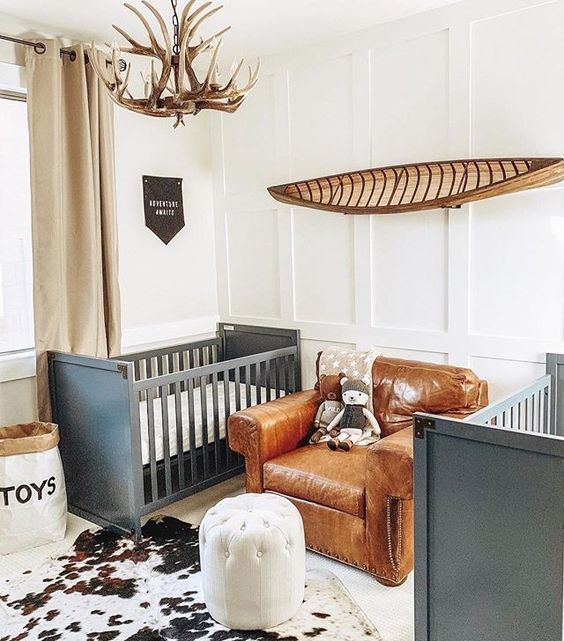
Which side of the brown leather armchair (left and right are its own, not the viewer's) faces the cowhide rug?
front

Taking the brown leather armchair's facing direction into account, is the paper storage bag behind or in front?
in front

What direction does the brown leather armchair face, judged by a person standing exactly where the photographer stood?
facing the viewer and to the left of the viewer

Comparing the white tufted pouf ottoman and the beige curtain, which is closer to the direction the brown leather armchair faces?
the white tufted pouf ottoman

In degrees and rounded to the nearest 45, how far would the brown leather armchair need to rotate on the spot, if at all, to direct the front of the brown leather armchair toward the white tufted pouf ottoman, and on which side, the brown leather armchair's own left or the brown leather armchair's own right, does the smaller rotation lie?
0° — it already faces it

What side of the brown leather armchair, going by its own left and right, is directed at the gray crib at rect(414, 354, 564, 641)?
left

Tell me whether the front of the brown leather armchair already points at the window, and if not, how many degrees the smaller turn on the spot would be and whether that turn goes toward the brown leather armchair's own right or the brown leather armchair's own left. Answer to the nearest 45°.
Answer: approximately 45° to the brown leather armchair's own right

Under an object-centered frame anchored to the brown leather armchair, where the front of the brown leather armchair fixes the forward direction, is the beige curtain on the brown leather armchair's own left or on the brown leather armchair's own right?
on the brown leather armchair's own right

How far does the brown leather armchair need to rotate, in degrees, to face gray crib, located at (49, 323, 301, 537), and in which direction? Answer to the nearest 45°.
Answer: approximately 45° to its right
